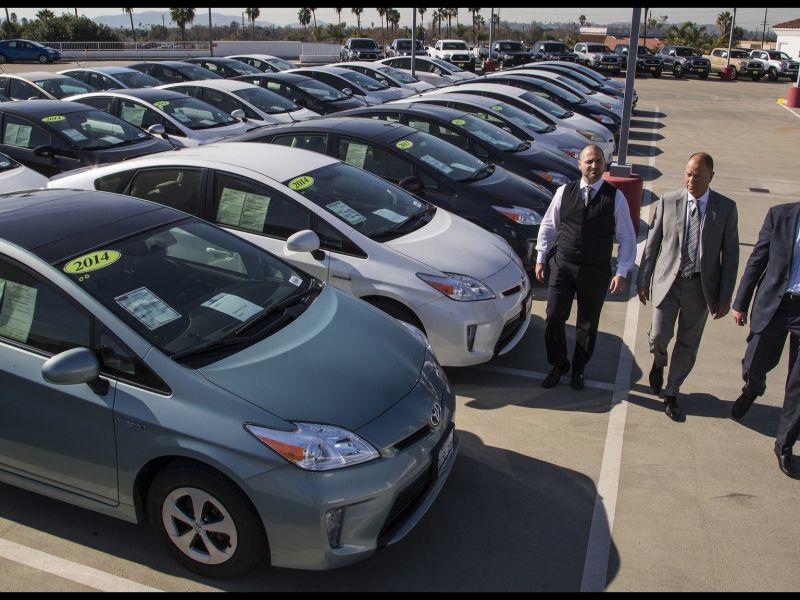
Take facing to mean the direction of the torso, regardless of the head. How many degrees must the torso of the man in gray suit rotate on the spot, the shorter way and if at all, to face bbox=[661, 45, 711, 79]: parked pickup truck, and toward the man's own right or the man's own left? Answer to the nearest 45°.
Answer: approximately 180°

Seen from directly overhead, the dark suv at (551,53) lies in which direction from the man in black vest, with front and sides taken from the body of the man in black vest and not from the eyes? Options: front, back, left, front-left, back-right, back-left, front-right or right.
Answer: back

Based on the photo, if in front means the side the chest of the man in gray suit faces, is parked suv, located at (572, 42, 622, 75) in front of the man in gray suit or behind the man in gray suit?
behind

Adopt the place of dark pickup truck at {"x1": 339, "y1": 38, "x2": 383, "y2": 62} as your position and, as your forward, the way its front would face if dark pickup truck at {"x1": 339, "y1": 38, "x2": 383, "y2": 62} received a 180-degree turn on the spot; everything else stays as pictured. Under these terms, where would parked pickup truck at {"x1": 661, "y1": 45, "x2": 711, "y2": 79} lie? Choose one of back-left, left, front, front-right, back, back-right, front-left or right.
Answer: back-right

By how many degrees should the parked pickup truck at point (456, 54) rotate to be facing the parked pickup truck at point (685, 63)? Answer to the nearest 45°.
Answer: approximately 45° to its left

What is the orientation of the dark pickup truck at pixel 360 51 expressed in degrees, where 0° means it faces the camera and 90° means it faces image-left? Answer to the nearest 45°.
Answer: approximately 315°

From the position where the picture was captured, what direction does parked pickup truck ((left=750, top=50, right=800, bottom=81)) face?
facing the viewer and to the right of the viewer

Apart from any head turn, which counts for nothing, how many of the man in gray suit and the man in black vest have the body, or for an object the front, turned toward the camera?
2

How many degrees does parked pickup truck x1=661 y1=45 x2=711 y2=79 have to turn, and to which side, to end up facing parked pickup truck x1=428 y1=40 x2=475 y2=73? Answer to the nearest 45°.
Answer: approximately 90° to its right

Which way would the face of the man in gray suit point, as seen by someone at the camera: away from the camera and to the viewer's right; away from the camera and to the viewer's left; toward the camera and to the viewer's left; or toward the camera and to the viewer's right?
toward the camera and to the viewer's left

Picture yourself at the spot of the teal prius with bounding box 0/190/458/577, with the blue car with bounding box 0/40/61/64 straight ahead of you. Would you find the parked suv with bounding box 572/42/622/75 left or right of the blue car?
right

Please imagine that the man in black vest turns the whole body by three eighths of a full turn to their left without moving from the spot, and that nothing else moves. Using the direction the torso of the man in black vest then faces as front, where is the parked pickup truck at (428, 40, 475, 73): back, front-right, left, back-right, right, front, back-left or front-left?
front-left

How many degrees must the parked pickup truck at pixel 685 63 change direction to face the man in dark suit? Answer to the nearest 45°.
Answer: approximately 45° to its right
